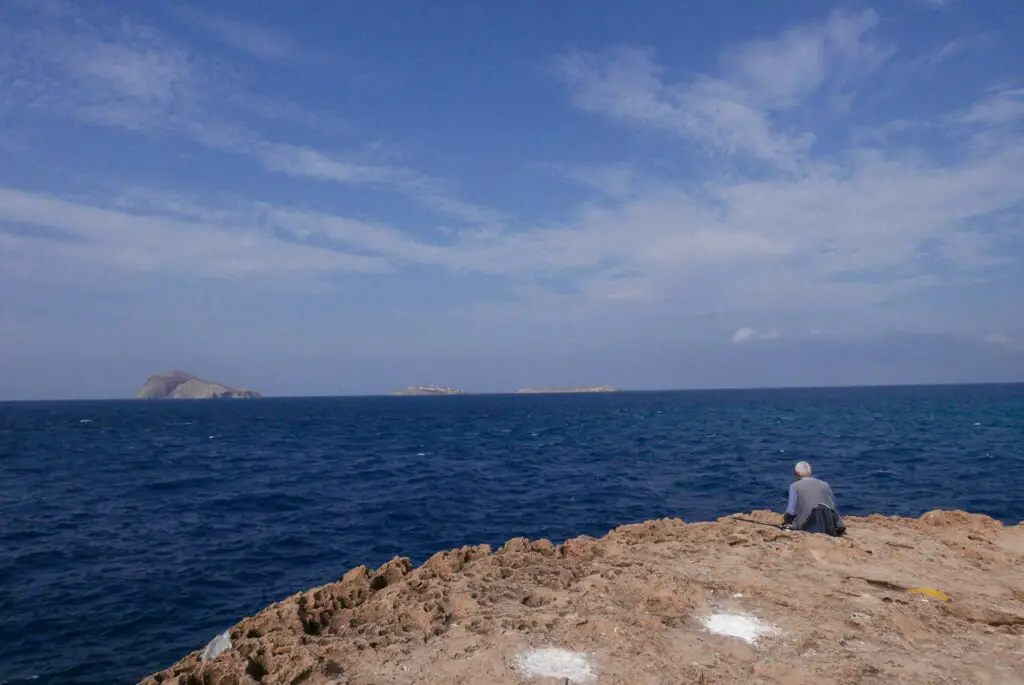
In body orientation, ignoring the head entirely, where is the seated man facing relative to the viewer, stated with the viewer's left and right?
facing away from the viewer and to the left of the viewer
